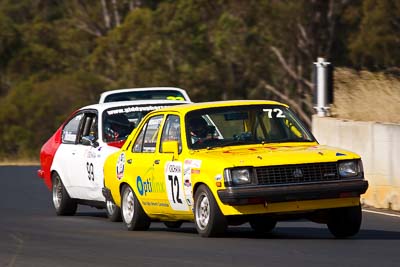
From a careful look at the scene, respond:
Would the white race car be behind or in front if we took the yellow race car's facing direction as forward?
behind

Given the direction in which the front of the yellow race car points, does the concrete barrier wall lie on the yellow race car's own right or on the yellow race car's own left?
on the yellow race car's own left

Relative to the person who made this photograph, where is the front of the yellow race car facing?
facing the viewer and to the right of the viewer

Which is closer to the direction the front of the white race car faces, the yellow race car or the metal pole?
the yellow race car

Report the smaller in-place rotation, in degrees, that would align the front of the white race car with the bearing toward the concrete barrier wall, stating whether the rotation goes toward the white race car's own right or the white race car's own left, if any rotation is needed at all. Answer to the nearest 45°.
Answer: approximately 45° to the white race car's own left

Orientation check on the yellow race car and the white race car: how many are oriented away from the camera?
0

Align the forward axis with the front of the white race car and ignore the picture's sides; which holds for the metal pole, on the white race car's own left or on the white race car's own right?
on the white race car's own left

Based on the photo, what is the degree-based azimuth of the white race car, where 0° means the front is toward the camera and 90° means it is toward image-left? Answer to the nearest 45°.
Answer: approximately 315°
